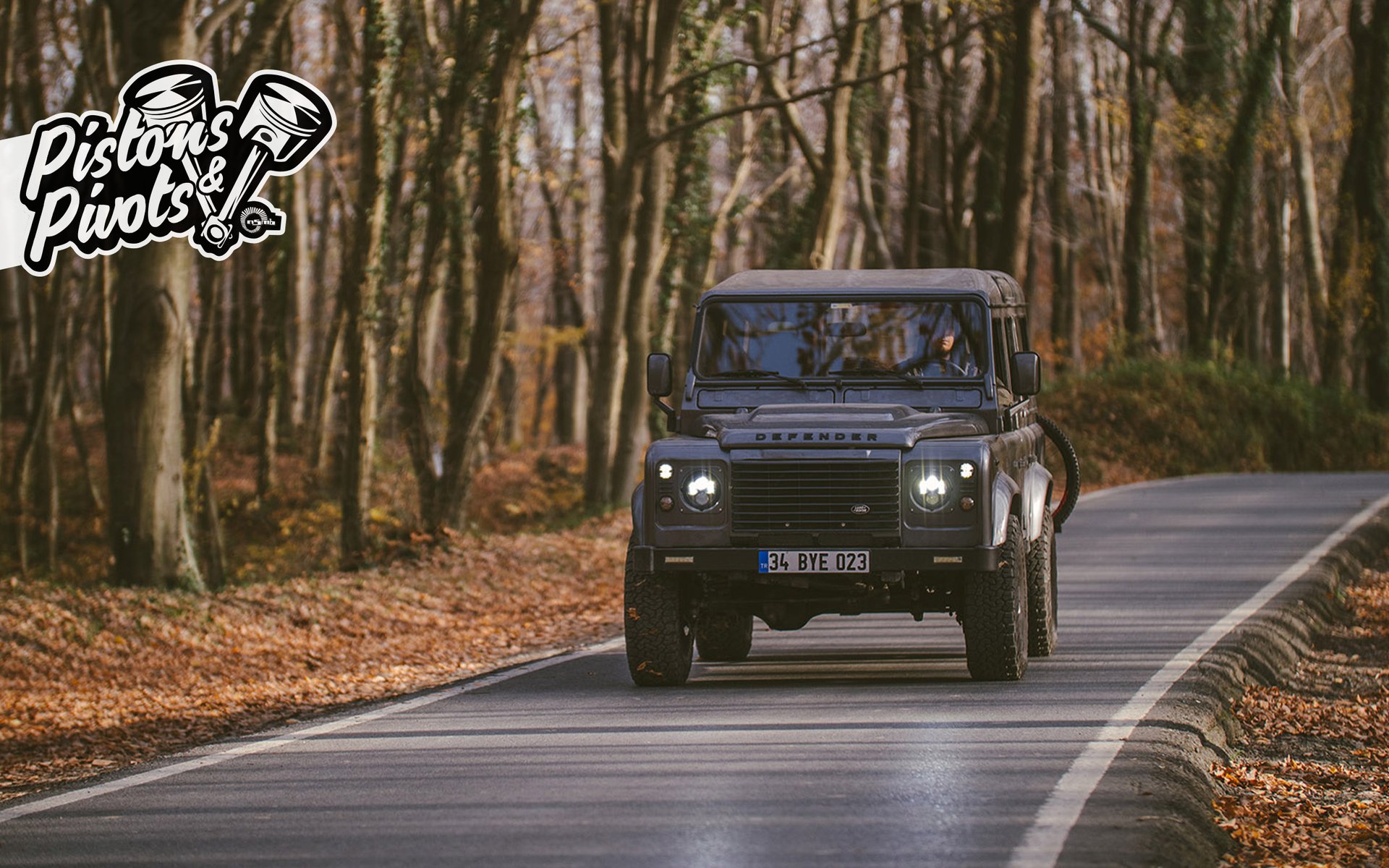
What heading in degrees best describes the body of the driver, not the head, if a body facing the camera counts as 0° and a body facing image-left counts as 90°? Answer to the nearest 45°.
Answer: approximately 0°

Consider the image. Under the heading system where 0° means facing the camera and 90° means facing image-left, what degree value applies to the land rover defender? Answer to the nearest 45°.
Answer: approximately 0°
